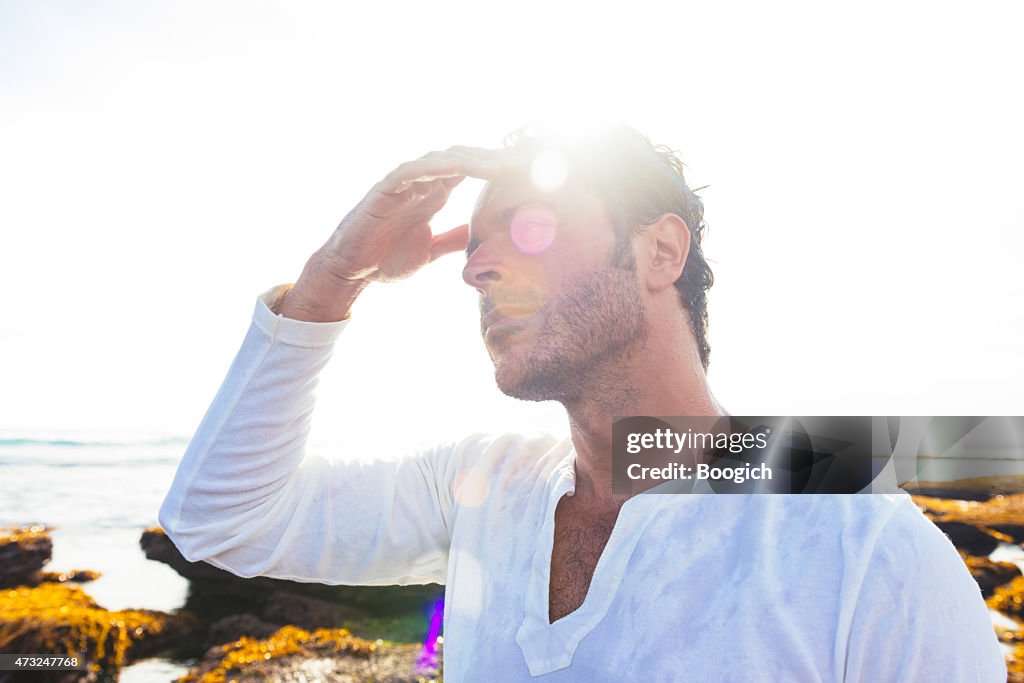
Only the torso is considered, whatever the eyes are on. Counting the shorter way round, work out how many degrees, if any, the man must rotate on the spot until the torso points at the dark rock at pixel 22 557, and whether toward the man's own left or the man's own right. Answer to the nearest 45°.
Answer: approximately 90° to the man's own right

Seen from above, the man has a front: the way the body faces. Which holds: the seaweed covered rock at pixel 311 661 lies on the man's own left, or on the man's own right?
on the man's own right

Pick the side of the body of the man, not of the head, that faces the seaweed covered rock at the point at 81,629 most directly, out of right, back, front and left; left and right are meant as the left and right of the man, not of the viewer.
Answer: right

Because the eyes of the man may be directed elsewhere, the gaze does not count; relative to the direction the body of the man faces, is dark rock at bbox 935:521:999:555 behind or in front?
behind

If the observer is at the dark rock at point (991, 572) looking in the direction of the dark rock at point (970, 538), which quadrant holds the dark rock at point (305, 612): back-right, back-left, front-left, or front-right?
back-left

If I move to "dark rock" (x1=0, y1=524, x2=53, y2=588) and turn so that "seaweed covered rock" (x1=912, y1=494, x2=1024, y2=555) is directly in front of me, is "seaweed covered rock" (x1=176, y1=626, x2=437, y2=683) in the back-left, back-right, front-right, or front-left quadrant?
front-right

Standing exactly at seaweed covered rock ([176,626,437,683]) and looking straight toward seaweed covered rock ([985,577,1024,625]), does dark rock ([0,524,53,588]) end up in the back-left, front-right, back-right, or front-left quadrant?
back-left

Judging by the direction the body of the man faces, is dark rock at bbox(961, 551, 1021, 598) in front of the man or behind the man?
behind

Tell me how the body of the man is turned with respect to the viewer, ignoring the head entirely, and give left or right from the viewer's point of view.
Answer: facing the viewer and to the left of the viewer

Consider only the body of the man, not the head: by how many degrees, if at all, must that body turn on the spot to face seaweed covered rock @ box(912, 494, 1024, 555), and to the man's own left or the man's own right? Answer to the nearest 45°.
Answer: approximately 180°
